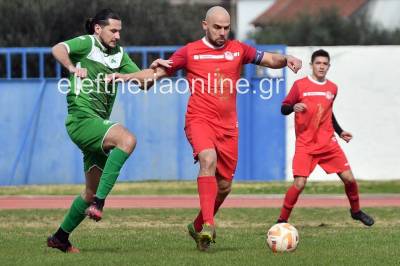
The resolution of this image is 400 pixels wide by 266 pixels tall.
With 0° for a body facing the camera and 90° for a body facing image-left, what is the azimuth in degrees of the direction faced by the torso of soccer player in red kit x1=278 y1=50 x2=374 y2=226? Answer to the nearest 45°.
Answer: approximately 0°

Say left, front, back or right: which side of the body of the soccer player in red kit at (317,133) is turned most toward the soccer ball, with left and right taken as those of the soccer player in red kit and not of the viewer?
front

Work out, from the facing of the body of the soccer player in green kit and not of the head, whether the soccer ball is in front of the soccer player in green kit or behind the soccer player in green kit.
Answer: in front

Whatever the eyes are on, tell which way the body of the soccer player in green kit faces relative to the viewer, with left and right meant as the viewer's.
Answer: facing the viewer and to the right of the viewer

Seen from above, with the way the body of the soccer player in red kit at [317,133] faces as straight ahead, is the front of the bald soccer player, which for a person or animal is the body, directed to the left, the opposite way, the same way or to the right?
the same way

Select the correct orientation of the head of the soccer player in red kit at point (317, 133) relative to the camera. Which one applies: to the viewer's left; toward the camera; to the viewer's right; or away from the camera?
toward the camera

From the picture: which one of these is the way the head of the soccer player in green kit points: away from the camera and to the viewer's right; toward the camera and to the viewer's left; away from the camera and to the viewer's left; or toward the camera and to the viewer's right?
toward the camera and to the viewer's right

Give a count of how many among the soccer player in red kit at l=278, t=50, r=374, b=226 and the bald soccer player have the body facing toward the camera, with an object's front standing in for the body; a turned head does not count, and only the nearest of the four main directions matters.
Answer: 2

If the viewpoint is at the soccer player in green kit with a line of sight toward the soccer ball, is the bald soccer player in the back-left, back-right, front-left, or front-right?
front-left

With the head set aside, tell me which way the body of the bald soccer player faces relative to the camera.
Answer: toward the camera

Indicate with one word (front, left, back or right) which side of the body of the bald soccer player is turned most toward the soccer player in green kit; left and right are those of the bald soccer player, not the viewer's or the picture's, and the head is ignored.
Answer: right
